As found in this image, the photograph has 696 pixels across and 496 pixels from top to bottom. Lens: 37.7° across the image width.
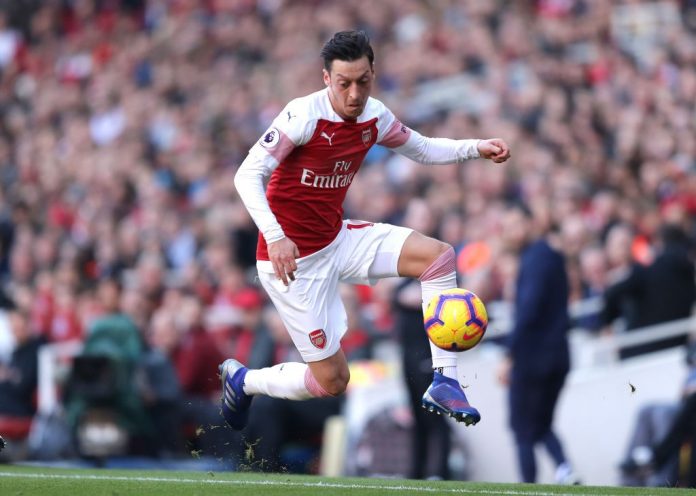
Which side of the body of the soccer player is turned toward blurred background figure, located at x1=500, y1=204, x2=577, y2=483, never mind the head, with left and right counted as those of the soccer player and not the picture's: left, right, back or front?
left

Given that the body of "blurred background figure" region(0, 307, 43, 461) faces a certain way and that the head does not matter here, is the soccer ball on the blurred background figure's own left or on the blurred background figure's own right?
on the blurred background figure's own left

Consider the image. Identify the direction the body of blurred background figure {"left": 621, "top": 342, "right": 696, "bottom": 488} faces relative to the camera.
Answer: to the viewer's left

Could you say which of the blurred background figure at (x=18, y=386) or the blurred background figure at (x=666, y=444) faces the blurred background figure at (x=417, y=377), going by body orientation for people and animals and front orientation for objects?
the blurred background figure at (x=666, y=444)
